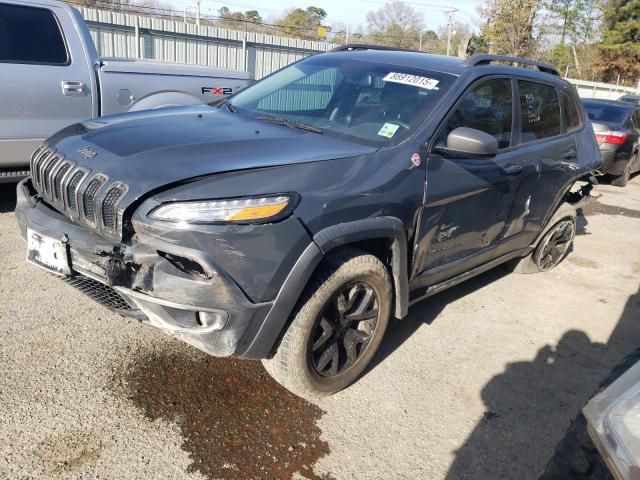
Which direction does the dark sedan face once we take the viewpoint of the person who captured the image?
facing away from the viewer and to the right of the viewer

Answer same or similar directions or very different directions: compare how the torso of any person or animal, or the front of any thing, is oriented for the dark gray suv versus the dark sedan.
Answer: very different directions

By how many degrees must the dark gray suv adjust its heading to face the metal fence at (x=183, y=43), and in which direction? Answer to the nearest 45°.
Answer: approximately 135° to its right

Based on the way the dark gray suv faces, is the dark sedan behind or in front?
behind

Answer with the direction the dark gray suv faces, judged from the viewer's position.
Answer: facing the viewer and to the left of the viewer

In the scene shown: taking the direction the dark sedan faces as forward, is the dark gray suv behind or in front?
behind

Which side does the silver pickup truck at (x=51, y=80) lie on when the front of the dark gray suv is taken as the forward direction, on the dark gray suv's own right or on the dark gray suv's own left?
on the dark gray suv's own right

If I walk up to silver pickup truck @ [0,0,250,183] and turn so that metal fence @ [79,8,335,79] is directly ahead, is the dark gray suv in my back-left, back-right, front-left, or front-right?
back-right

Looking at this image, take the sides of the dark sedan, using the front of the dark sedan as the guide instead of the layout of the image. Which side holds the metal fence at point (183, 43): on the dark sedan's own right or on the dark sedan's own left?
on the dark sedan's own left

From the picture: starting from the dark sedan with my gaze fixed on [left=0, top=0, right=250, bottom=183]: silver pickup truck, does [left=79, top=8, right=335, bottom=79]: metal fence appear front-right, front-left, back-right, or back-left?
front-right
